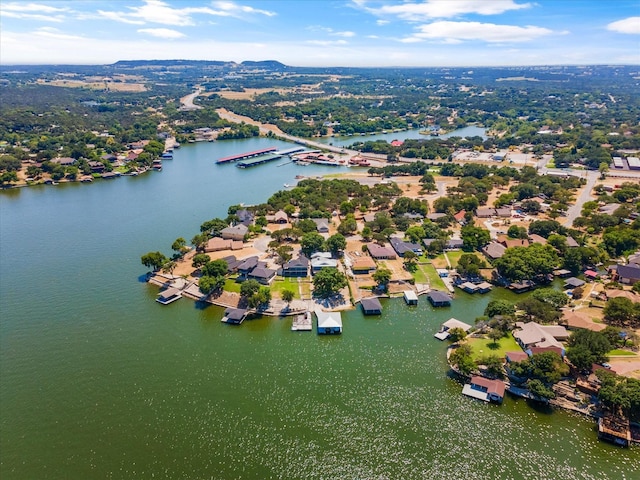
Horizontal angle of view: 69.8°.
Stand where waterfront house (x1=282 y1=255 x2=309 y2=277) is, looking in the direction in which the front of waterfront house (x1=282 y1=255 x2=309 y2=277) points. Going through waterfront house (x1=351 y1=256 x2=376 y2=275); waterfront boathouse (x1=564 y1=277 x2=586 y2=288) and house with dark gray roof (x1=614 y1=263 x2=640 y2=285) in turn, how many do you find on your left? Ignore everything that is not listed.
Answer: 3

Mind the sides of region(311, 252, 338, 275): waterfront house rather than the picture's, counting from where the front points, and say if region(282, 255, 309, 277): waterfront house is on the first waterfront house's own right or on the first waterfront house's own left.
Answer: on the first waterfront house's own right

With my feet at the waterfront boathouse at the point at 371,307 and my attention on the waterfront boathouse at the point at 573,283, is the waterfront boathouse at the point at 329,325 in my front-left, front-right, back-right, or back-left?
back-right

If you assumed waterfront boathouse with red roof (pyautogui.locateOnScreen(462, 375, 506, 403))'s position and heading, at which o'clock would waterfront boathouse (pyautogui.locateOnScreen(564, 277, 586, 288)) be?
waterfront boathouse (pyautogui.locateOnScreen(564, 277, 586, 288)) is roughly at 7 o'clock from waterfront boathouse with red roof (pyautogui.locateOnScreen(462, 375, 506, 403)).

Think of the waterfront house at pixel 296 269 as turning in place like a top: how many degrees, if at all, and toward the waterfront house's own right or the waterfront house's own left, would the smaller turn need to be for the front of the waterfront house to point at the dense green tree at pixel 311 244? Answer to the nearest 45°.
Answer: approximately 135° to the waterfront house's own left

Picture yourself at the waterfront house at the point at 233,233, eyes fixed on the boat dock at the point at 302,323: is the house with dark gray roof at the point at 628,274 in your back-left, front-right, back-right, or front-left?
front-left

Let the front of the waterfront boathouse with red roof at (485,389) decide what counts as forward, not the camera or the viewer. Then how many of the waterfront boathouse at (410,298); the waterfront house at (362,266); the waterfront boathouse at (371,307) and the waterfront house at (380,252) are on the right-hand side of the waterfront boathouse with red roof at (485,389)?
4

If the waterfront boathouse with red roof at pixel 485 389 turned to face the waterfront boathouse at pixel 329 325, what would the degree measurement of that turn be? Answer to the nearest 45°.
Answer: approximately 45° to its right

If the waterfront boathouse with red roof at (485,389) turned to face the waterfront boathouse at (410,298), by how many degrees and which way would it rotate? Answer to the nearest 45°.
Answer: approximately 90° to its right

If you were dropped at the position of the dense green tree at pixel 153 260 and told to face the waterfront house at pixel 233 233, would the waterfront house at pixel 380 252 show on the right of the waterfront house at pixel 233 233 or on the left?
right

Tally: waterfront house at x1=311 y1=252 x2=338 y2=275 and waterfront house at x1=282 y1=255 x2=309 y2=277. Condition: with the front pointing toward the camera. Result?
2

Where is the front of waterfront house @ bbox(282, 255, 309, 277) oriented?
toward the camera

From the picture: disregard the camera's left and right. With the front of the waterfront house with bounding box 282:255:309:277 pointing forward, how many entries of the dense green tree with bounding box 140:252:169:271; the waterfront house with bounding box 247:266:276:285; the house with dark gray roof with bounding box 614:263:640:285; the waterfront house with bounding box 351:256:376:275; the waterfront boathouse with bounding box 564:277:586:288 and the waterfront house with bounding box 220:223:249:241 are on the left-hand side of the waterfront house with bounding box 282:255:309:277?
3

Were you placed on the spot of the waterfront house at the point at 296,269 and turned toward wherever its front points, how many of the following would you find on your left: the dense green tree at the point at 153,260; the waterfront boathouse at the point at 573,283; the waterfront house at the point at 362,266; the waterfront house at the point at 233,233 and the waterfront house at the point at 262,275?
2

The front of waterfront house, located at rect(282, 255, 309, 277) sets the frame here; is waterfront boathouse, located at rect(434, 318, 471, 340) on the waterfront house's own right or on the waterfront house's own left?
on the waterfront house's own left
